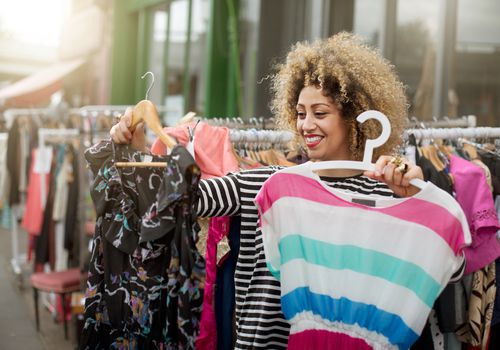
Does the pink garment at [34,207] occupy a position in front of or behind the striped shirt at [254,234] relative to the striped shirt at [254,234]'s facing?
behind

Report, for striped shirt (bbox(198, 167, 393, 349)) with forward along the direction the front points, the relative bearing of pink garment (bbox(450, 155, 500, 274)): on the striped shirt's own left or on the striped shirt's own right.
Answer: on the striped shirt's own left

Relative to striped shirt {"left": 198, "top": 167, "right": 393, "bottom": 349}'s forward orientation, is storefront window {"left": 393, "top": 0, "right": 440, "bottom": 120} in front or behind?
behind

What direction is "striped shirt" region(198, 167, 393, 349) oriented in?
toward the camera

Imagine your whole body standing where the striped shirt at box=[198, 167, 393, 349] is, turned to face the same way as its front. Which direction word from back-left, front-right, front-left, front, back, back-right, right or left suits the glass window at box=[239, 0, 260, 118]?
back

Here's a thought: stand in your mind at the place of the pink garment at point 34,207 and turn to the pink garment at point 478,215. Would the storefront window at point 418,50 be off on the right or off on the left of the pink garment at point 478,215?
left

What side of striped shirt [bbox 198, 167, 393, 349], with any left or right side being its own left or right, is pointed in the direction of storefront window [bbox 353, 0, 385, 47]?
back
